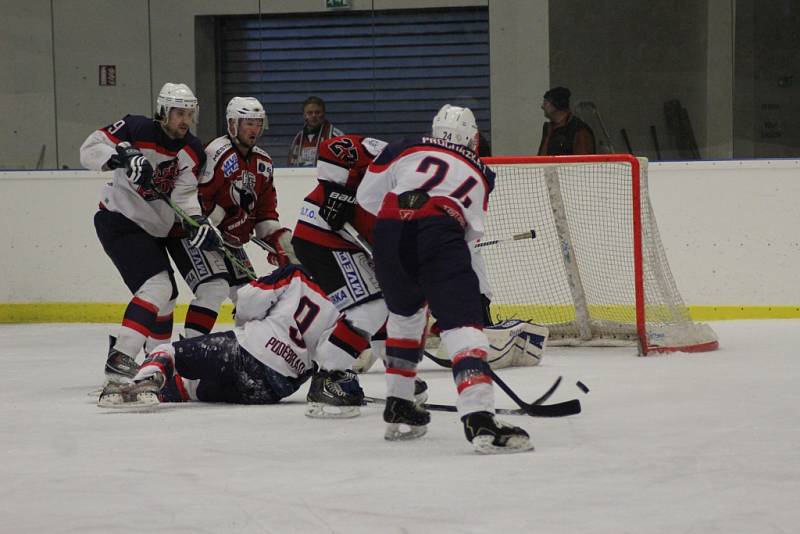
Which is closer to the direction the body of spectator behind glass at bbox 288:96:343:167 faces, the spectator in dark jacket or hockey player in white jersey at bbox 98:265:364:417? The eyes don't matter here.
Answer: the hockey player in white jersey

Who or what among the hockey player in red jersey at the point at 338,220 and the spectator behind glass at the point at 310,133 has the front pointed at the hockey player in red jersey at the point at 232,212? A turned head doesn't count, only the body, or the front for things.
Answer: the spectator behind glass

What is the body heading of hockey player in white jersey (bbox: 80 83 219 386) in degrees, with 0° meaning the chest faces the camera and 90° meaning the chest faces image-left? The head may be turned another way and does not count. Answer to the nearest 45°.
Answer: approximately 315°

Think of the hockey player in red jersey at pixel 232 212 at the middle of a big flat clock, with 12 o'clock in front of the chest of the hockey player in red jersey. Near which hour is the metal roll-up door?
The metal roll-up door is roughly at 8 o'clock from the hockey player in red jersey.

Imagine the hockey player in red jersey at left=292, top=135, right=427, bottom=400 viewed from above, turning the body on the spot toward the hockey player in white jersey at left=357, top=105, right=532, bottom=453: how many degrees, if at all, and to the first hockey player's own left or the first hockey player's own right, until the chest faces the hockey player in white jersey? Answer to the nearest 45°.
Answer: approximately 90° to the first hockey player's own right

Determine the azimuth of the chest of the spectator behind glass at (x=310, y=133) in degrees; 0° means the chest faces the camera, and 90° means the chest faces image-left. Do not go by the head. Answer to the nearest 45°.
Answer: approximately 0°

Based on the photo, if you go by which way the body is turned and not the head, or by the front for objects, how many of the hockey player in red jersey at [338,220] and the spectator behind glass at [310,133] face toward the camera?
1

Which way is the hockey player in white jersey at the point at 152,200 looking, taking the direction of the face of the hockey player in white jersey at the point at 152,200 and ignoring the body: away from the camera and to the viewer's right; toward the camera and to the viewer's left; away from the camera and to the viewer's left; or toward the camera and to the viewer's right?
toward the camera and to the viewer's right

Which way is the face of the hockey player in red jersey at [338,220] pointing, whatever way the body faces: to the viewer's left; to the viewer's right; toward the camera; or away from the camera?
away from the camera
